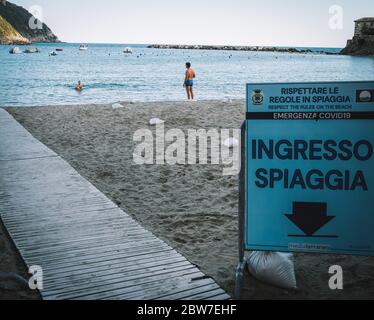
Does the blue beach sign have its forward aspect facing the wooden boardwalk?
no

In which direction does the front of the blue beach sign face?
toward the camera
